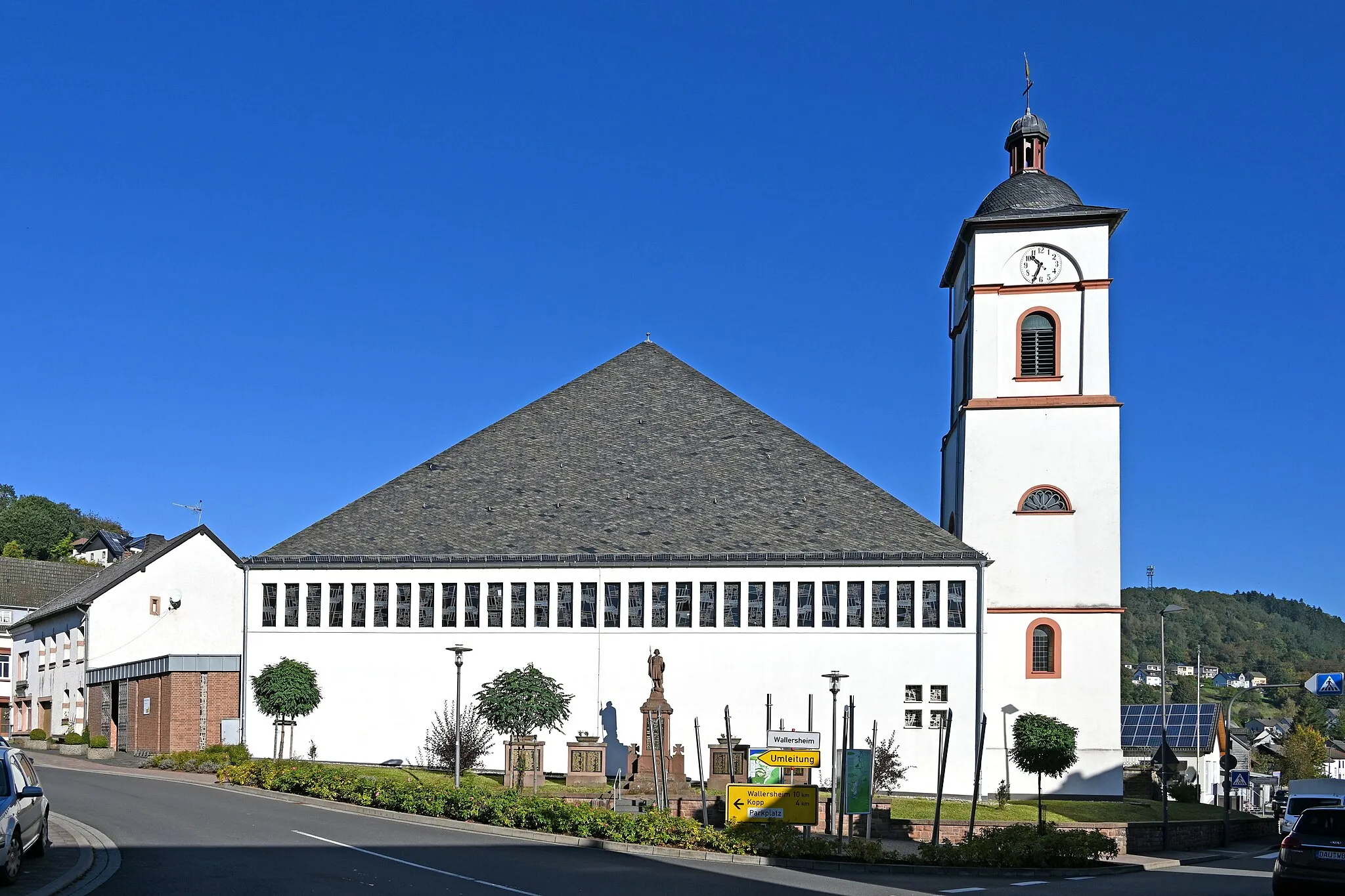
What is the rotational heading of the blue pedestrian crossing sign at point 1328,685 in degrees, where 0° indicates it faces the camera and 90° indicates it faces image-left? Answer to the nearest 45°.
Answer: approximately 0°

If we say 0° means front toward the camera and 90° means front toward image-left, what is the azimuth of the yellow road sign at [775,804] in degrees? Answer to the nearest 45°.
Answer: approximately 0°

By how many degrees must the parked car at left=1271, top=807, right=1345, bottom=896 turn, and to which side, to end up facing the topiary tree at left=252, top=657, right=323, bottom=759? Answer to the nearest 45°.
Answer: approximately 45° to its left

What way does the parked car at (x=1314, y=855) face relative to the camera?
away from the camera

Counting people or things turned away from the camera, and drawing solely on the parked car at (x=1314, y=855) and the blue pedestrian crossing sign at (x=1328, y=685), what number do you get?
1
